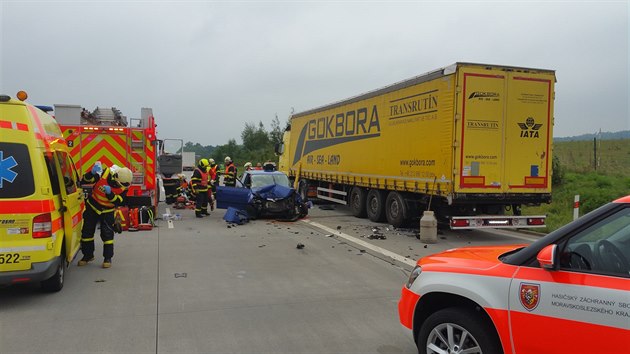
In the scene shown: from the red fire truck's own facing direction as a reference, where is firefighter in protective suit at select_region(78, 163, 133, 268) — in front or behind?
behind

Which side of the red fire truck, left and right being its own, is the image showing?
back

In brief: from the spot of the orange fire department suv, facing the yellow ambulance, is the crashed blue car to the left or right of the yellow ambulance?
right

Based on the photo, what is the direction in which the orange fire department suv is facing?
to the viewer's left

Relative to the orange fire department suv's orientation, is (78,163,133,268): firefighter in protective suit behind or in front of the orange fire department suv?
in front

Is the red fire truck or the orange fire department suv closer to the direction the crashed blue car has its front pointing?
the orange fire department suv

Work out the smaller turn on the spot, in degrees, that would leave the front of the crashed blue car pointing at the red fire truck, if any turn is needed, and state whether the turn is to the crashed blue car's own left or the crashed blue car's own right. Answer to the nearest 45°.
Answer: approximately 135° to the crashed blue car's own right

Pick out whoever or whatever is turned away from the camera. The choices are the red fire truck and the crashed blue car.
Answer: the red fire truck

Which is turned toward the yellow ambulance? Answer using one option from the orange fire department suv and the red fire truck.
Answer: the orange fire department suv

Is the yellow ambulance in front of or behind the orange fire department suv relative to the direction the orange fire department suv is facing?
in front

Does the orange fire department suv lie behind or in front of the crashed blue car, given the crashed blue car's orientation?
in front

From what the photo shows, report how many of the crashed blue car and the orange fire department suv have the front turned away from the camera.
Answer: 0

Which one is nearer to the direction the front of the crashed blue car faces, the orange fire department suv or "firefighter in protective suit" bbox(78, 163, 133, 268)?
the orange fire department suv

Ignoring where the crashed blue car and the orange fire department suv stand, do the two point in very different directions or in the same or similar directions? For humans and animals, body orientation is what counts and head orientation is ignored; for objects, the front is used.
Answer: very different directions

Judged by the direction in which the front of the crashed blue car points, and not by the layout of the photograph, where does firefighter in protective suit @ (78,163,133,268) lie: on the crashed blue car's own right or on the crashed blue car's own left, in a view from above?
on the crashed blue car's own right

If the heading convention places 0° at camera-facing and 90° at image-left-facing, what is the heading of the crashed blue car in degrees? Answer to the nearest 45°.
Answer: approximately 315°

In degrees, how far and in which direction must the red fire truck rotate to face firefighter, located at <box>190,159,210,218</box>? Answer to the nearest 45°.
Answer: approximately 90° to its right

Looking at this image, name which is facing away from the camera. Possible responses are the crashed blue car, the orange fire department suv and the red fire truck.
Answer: the red fire truck

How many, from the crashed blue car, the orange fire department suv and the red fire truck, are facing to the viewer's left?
1
